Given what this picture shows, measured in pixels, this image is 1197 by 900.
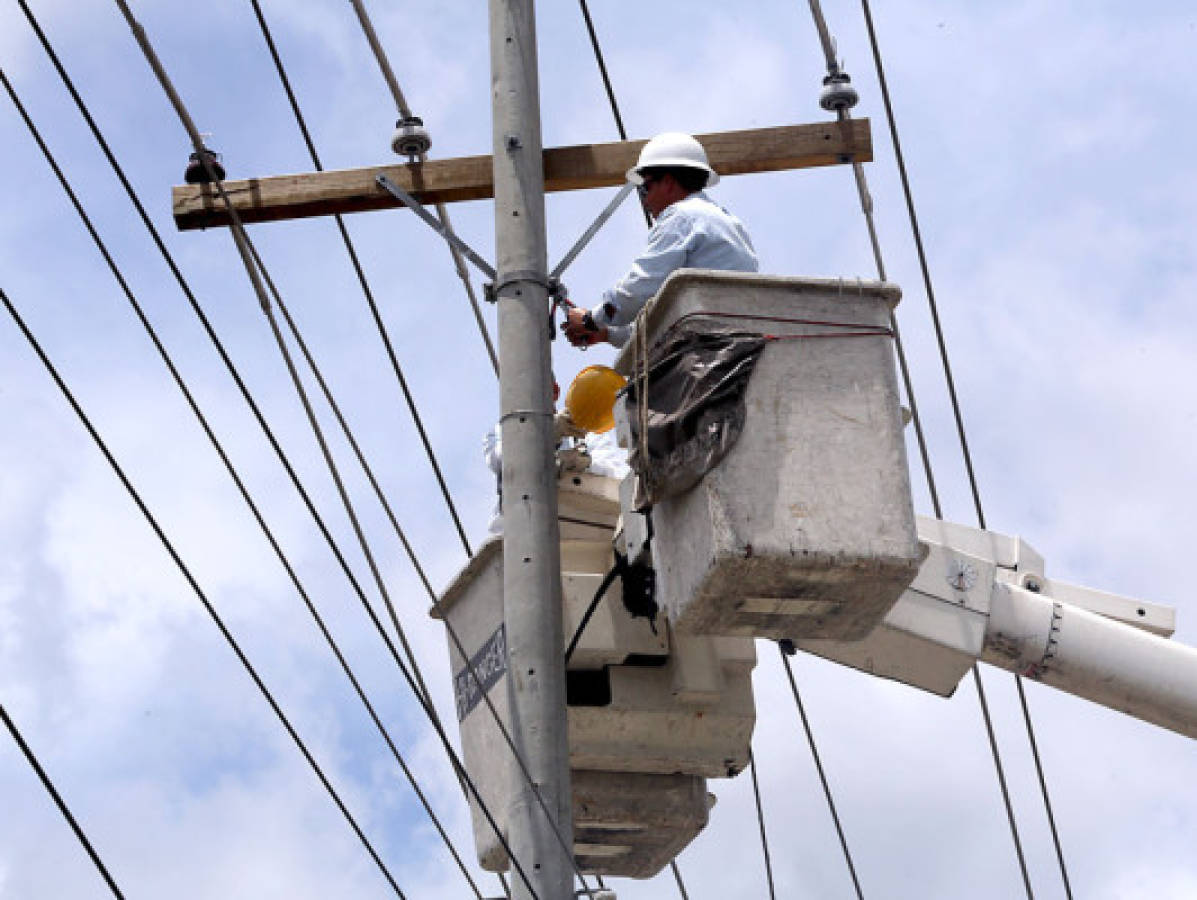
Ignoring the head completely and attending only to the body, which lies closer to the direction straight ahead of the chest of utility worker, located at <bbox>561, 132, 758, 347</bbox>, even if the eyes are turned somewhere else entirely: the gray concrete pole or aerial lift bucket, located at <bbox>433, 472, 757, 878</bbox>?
the gray concrete pole

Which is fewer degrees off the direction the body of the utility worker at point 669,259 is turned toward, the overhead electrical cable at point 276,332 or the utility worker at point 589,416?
the overhead electrical cable

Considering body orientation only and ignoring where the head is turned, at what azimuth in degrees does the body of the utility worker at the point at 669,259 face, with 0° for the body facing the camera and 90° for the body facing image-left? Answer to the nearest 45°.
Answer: approximately 90°

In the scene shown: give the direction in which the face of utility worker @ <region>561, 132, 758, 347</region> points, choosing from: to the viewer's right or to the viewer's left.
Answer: to the viewer's left

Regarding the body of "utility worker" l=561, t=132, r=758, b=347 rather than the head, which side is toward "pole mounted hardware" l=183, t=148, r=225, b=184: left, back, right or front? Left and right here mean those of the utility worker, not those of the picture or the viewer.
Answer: front
